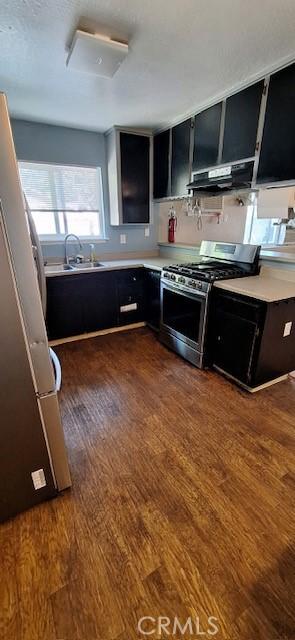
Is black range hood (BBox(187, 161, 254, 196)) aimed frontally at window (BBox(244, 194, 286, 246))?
no

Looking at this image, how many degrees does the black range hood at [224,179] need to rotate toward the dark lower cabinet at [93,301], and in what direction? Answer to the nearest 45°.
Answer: approximately 45° to its right

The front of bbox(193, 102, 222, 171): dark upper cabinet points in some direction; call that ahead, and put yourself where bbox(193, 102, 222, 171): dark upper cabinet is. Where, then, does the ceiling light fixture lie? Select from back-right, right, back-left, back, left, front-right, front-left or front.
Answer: front

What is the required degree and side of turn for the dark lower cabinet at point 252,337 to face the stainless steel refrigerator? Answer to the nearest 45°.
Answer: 0° — it already faces it

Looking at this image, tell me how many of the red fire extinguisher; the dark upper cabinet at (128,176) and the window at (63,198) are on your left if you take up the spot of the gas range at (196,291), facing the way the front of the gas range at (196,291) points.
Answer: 0

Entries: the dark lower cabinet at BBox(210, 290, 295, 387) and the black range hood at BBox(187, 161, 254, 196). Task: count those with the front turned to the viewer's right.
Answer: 0

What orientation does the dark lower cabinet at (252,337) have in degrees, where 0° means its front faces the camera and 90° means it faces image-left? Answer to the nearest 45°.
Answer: approximately 45°

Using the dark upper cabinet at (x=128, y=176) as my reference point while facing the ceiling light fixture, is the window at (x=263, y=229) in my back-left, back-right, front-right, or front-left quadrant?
back-left

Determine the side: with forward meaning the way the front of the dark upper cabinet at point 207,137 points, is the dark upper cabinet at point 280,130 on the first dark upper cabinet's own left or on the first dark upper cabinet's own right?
on the first dark upper cabinet's own left

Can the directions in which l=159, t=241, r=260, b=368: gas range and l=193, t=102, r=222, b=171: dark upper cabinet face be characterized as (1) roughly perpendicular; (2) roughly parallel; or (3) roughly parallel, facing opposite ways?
roughly parallel

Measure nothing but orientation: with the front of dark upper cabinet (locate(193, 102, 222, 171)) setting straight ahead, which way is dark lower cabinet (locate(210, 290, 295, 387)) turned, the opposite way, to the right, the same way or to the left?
the same way

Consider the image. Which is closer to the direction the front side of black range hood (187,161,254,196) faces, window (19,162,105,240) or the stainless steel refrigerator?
the stainless steel refrigerator

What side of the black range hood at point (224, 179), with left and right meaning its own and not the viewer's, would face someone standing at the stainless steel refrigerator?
front

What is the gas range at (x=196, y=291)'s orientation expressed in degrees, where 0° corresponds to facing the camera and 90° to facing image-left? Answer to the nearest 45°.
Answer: approximately 45°

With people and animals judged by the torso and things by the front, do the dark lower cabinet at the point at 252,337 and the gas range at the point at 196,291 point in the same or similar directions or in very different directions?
same or similar directions

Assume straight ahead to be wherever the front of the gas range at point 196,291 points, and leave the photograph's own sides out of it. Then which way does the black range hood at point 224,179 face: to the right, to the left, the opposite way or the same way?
the same way

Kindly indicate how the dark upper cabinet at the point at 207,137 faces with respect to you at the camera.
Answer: facing the viewer and to the left of the viewer

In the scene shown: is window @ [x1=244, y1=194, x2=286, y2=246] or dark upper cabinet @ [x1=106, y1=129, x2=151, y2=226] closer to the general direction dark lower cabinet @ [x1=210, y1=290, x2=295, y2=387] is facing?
the dark upper cabinet
